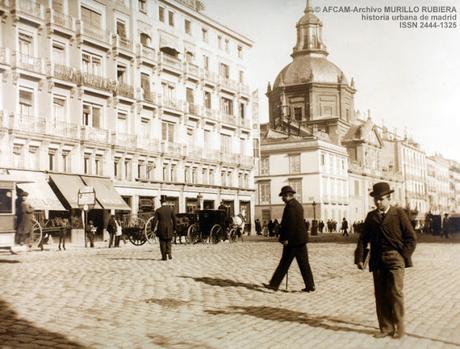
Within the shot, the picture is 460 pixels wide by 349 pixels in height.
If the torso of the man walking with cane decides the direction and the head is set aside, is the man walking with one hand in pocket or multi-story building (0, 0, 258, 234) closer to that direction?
the multi-story building

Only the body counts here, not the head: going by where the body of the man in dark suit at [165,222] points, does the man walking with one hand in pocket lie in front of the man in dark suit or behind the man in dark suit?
behind

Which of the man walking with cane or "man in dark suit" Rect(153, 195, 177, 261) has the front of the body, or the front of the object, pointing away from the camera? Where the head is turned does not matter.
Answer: the man in dark suit

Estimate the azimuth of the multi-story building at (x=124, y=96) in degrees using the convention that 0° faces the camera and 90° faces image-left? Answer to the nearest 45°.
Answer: approximately 315°

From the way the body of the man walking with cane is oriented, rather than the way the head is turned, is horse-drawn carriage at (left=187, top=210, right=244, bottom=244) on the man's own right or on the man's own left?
on the man's own right

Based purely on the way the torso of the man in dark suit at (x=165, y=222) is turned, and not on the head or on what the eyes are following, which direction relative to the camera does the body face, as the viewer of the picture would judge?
away from the camera

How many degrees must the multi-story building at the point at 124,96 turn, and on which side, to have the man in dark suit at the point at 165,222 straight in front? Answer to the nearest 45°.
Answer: approximately 45° to its right

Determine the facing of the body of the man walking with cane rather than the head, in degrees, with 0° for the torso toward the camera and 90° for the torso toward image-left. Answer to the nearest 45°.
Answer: approximately 90°
